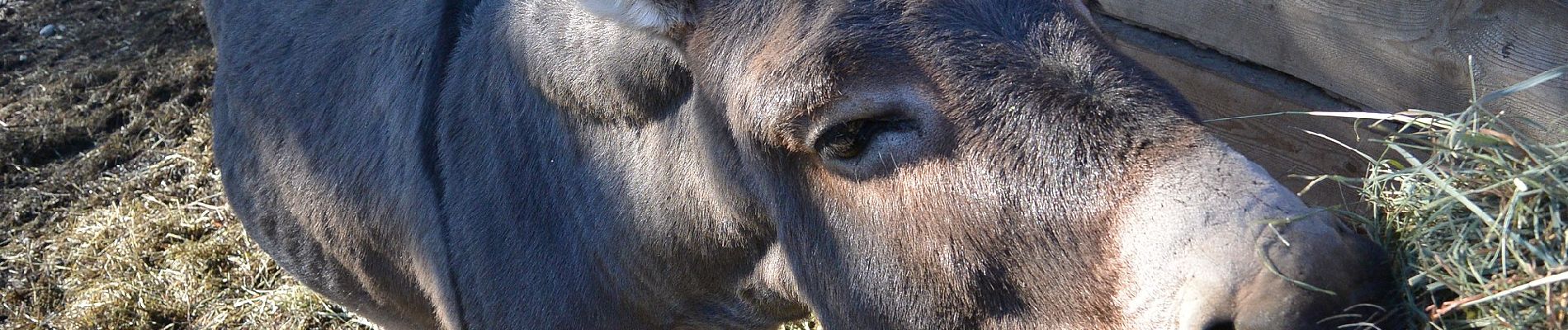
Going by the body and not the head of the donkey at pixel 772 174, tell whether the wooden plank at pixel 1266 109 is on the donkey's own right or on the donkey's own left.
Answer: on the donkey's own left

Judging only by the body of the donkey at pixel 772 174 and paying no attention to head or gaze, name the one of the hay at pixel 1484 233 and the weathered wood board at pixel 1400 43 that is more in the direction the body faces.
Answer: the hay

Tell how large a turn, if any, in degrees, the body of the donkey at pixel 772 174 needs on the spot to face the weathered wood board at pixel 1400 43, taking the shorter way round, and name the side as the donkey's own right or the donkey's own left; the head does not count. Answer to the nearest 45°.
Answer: approximately 45° to the donkey's own left

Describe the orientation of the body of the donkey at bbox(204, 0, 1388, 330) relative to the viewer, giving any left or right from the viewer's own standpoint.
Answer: facing the viewer and to the right of the viewer
